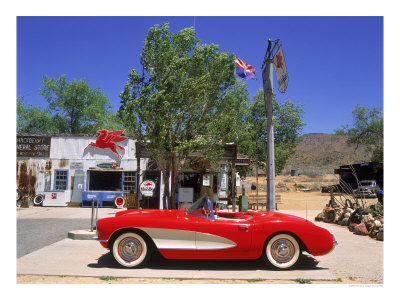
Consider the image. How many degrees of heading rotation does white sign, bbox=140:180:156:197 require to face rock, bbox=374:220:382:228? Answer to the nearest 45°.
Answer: approximately 45° to its left

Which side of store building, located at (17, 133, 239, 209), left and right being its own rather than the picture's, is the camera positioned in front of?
front

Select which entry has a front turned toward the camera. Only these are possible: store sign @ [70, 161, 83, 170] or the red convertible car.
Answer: the store sign

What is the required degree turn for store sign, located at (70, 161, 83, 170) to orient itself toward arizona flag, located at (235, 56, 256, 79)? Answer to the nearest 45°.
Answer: approximately 45° to its left

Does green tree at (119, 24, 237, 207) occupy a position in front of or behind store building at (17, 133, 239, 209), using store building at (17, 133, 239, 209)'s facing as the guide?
in front

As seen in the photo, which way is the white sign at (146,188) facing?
toward the camera

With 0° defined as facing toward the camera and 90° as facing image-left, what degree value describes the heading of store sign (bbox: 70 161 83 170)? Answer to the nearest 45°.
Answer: approximately 0°

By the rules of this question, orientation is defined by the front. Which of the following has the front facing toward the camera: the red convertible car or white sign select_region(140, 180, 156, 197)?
the white sign

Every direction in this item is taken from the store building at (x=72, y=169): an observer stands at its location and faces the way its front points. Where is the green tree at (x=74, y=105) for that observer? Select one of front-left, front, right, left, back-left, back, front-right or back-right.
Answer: back

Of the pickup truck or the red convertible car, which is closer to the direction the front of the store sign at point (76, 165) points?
the red convertible car

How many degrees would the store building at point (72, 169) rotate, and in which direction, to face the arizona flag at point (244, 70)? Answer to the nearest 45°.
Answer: approximately 45° to its left
